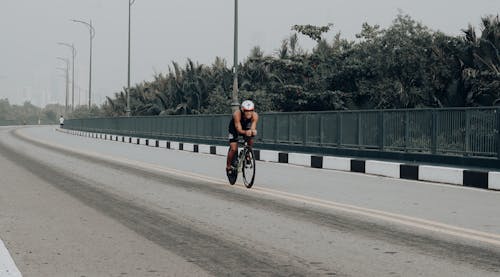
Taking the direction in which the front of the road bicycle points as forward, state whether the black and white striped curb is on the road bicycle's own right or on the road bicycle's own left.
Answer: on the road bicycle's own left

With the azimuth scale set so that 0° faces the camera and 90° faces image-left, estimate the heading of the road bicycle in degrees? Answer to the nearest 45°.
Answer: approximately 315°

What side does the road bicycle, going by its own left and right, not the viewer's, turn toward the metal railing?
left
